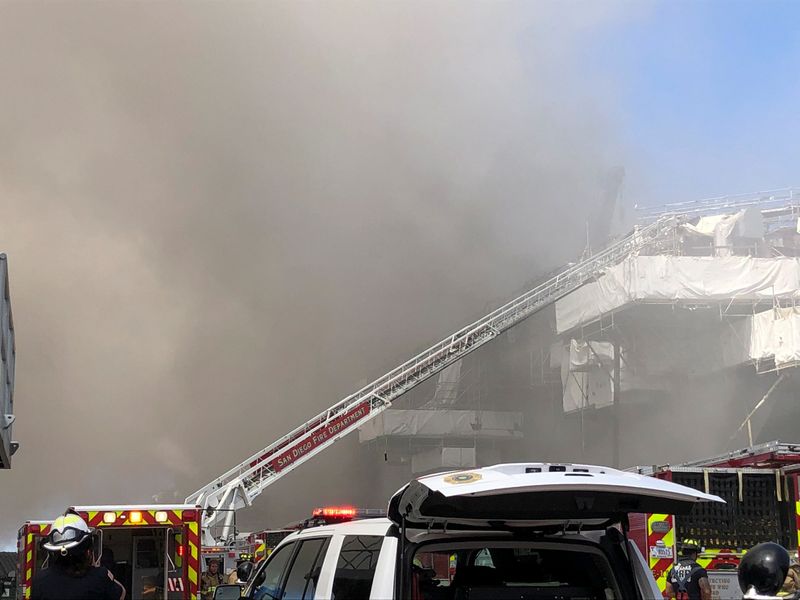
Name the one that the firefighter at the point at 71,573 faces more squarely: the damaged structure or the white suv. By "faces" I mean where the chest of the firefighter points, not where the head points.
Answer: the damaged structure

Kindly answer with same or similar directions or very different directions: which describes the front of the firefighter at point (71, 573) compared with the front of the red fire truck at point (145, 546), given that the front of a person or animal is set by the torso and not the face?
same or similar directions

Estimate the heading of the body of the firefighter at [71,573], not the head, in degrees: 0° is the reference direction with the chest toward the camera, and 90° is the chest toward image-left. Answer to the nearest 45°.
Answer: approximately 180°

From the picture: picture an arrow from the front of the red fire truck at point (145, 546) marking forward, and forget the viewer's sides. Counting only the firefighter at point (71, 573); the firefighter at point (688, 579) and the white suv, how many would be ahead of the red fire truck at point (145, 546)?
0

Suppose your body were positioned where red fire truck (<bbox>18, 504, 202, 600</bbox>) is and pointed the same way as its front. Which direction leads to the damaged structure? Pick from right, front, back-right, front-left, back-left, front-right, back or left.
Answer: front-right

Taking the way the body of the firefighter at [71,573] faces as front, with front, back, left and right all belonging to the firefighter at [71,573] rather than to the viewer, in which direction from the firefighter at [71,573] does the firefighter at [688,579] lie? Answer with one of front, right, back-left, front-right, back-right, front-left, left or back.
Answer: front-right

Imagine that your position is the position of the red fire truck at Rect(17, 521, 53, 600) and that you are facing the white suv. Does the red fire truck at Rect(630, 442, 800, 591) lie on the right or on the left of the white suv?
left

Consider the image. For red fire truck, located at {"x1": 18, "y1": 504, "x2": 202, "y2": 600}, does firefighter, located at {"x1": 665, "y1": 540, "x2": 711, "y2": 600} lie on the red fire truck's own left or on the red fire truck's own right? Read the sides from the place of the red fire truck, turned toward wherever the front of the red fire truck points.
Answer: on the red fire truck's own right

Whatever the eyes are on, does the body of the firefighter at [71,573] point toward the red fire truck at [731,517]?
no

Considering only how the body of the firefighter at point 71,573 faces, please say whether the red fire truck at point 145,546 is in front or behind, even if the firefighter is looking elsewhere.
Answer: in front

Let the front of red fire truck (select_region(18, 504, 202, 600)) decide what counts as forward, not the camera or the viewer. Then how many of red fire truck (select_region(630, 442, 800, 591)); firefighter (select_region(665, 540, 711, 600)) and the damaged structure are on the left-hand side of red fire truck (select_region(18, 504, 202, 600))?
0

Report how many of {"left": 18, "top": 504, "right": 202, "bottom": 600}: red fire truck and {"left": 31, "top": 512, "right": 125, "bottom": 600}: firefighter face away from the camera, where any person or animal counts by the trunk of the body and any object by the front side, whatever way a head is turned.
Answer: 2

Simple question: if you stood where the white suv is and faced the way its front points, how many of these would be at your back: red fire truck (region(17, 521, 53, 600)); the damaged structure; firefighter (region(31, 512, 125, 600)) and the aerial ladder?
0

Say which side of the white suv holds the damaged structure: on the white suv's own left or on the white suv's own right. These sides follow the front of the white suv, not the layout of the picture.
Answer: on the white suv's own right

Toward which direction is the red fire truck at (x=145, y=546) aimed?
away from the camera
